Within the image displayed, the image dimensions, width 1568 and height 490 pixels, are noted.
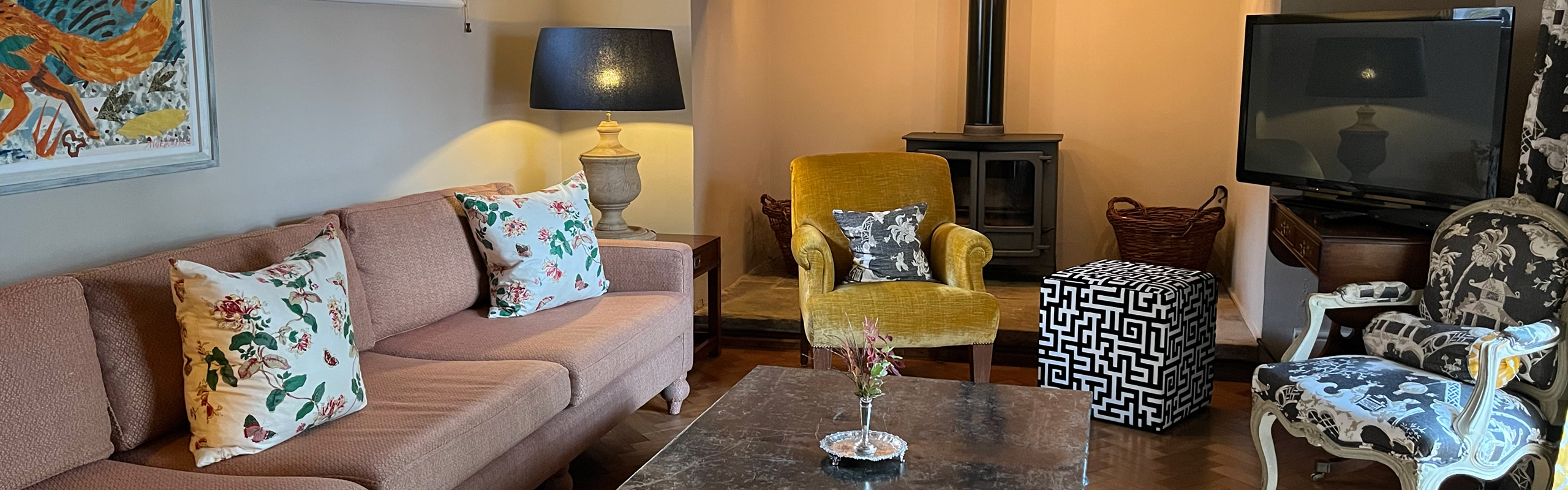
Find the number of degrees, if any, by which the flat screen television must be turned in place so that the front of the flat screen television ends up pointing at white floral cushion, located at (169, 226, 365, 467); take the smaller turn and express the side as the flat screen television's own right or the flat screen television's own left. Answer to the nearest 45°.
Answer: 0° — it already faces it

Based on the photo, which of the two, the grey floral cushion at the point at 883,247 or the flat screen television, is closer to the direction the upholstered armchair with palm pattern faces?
the grey floral cushion

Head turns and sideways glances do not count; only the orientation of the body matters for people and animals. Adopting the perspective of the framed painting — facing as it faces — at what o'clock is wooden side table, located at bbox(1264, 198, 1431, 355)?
The wooden side table is roughly at 11 o'clock from the framed painting.

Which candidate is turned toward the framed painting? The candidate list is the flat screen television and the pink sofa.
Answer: the flat screen television

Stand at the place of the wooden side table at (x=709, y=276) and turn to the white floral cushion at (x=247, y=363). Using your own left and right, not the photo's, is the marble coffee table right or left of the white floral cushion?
left

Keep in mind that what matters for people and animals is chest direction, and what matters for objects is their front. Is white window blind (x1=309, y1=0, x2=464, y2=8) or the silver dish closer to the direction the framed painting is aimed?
the silver dish

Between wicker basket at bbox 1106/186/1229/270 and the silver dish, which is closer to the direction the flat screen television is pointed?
the silver dish

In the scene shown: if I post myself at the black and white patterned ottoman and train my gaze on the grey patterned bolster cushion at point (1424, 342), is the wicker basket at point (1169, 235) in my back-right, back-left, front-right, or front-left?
back-left

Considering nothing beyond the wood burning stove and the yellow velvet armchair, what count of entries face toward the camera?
2

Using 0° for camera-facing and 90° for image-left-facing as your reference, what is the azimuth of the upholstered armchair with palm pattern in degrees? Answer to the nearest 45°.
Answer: approximately 45°
